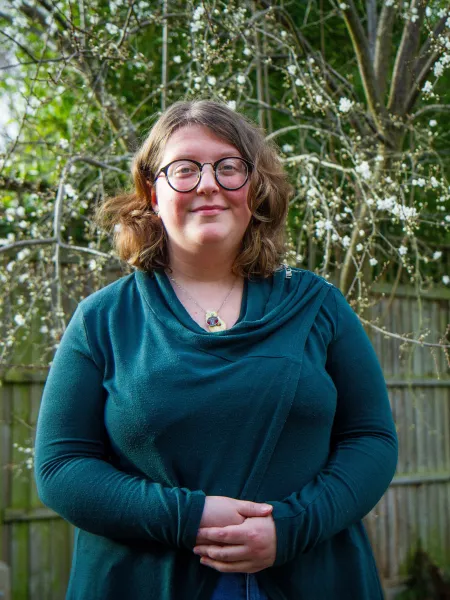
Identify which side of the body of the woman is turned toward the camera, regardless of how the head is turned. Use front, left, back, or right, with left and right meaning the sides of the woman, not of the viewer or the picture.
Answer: front

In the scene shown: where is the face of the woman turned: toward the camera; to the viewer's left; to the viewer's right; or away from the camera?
toward the camera

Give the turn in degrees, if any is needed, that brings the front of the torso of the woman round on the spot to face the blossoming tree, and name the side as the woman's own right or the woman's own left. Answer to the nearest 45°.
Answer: approximately 180°

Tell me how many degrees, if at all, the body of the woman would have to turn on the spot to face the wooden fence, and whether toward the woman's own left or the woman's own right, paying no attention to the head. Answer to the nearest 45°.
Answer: approximately 180°
